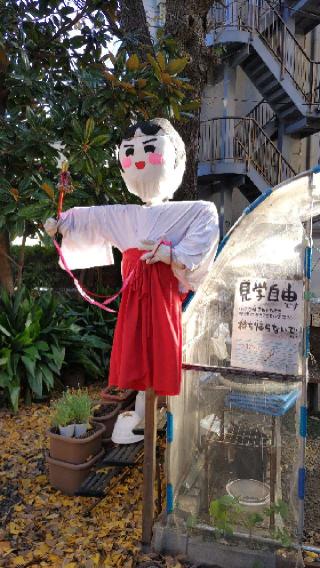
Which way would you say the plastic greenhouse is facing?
toward the camera

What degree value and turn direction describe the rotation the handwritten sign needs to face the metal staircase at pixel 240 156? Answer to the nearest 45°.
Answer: approximately 180°

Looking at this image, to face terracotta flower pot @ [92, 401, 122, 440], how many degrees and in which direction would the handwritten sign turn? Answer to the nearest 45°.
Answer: approximately 135° to its right

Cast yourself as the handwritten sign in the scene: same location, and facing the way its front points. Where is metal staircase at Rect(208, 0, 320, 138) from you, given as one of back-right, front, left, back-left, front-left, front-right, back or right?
back

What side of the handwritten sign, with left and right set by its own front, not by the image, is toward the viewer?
front

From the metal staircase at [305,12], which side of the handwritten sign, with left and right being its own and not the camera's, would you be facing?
back

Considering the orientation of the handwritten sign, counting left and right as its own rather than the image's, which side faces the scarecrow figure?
right
